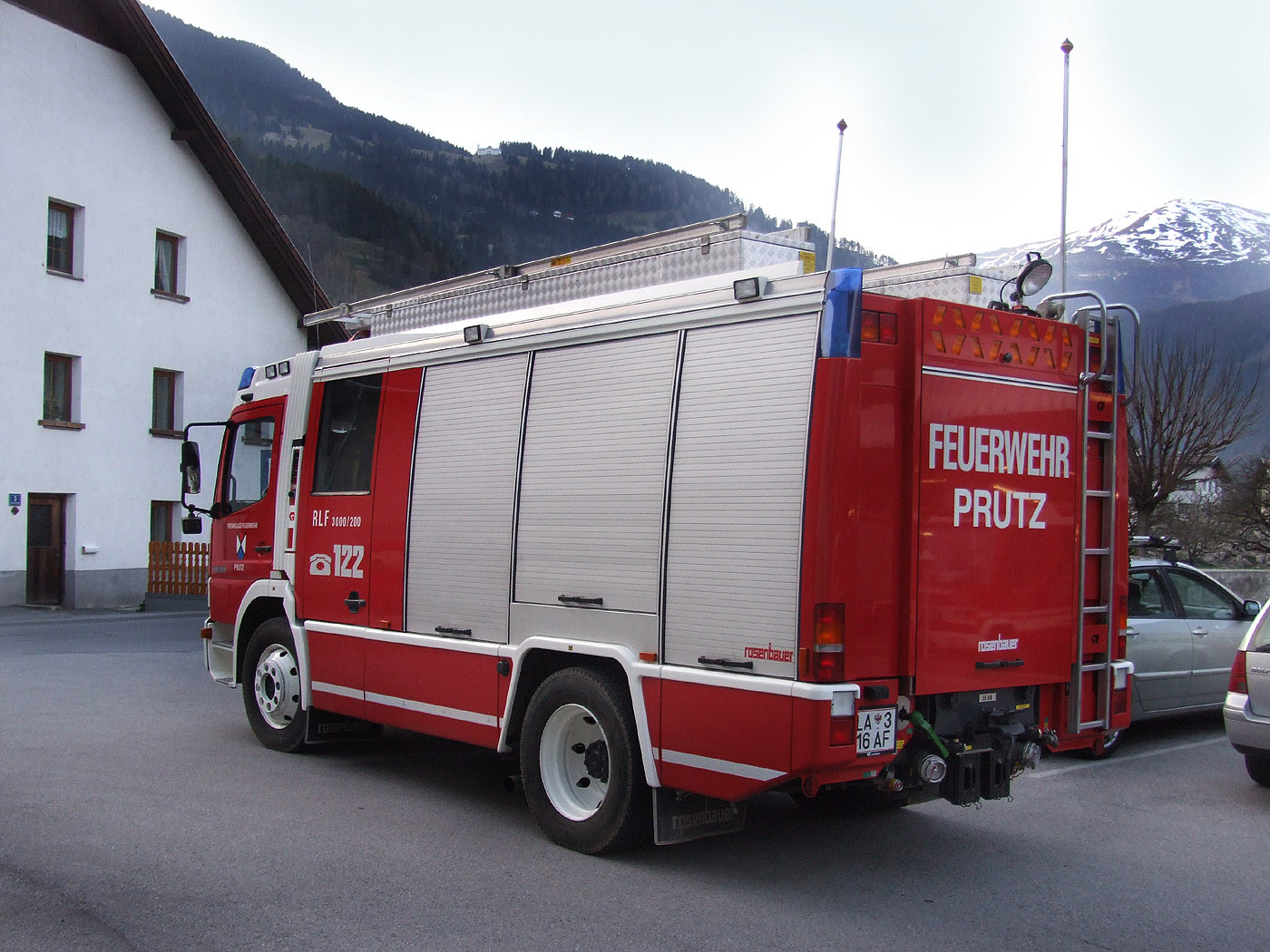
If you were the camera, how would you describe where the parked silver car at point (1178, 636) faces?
facing away from the viewer and to the right of the viewer

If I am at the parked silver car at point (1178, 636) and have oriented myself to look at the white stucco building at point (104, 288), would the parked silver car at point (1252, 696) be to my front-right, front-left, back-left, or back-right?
back-left

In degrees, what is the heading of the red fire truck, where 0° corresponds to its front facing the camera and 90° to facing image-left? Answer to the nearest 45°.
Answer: approximately 135°

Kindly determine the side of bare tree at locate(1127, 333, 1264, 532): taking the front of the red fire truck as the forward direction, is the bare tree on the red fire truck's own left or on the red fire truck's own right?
on the red fire truck's own right

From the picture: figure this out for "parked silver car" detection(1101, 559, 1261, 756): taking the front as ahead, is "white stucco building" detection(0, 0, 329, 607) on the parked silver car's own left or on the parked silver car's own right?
on the parked silver car's own left

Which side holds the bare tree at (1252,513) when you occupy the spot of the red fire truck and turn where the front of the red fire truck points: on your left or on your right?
on your right
